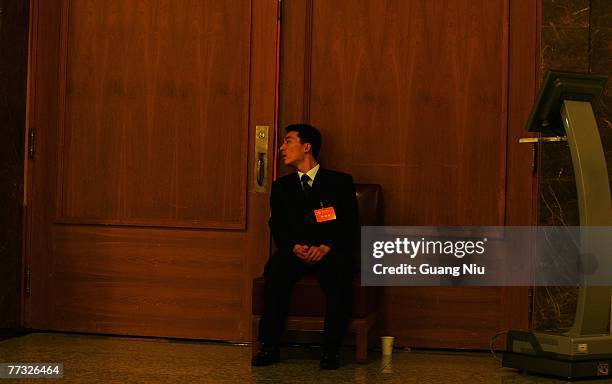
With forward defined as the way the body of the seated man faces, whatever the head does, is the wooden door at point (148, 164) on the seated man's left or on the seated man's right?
on the seated man's right

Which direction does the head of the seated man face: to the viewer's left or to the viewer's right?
to the viewer's left

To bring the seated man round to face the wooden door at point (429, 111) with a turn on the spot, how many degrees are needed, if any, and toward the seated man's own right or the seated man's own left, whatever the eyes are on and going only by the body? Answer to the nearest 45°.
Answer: approximately 135° to the seated man's own left

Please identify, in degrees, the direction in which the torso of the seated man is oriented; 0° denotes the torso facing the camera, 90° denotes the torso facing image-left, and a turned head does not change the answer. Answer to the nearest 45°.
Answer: approximately 0°
